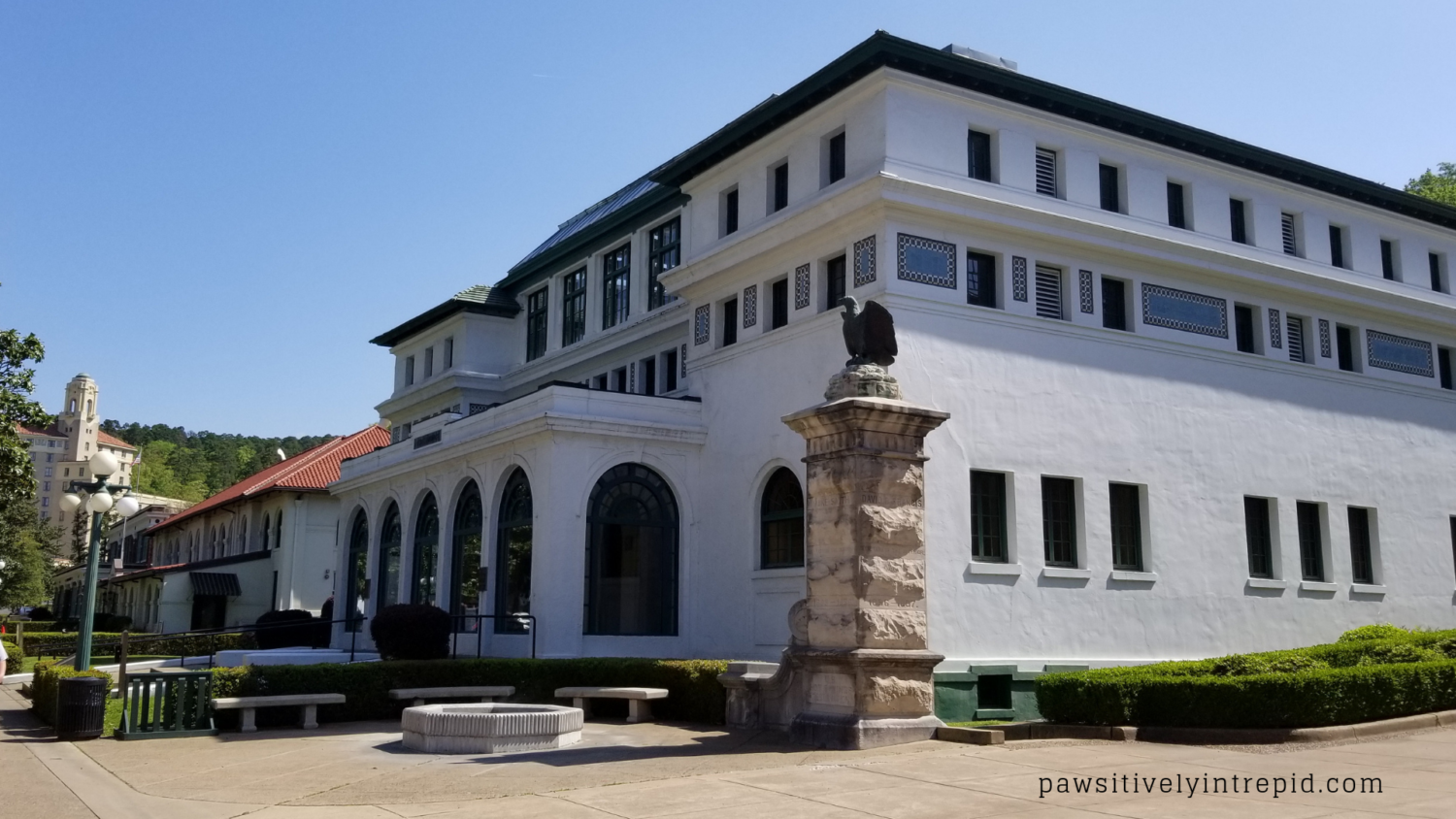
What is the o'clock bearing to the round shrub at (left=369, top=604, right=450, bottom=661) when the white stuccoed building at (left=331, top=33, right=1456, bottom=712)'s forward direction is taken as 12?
The round shrub is roughly at 1 o'clock from the white stuccoed building.

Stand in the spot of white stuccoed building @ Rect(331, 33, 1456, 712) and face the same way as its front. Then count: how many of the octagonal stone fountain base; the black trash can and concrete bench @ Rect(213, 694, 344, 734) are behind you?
0

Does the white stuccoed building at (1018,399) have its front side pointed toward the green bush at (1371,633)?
no

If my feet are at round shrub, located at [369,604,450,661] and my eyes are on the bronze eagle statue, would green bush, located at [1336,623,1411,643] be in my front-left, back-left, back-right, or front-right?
front-left

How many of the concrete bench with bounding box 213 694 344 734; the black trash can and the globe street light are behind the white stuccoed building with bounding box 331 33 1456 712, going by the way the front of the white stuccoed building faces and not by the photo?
0

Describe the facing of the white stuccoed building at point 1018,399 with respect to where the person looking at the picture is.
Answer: facing the viewer and to the left of the viewer

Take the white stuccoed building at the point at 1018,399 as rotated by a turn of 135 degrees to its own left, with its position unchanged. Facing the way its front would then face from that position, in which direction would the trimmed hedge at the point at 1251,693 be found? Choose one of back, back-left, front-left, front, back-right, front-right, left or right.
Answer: right

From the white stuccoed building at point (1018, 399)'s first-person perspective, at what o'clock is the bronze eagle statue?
The bronze eagle statue is roughly at 11 o'clock from the white stuccoed building.

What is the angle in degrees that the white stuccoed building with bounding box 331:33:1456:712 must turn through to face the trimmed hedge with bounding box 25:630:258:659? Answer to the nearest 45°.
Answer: approximately 90° to its right

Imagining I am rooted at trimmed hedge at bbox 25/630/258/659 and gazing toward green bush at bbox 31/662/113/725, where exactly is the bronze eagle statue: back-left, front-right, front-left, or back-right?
front-left

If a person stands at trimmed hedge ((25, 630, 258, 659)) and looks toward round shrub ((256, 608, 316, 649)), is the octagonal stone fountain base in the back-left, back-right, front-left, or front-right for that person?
front-right

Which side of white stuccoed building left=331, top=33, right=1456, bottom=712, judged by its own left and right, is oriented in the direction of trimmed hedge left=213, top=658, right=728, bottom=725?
front

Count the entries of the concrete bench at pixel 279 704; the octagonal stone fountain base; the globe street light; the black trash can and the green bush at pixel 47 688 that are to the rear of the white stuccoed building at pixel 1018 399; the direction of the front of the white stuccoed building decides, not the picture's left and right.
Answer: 0

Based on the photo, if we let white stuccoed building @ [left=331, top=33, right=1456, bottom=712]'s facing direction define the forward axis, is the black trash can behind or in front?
in front

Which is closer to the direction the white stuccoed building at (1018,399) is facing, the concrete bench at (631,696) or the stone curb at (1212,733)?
the concrete bench

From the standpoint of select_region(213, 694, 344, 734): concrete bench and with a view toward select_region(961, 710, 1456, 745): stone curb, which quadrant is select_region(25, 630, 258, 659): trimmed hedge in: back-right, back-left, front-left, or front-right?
back-left

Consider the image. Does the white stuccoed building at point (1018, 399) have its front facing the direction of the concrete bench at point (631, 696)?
yes

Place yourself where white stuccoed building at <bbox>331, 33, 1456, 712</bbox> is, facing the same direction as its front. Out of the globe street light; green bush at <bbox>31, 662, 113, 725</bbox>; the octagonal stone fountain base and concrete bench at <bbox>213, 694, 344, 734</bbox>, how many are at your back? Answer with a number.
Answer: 0
